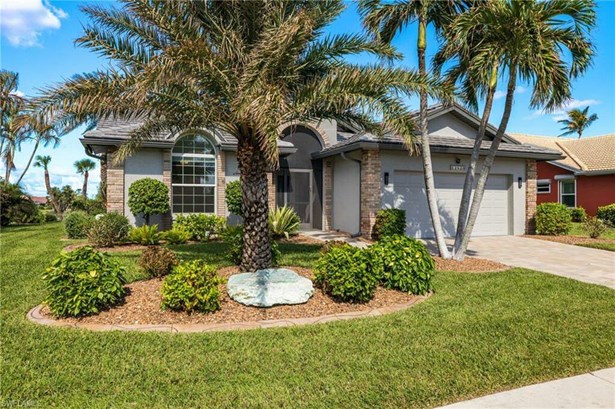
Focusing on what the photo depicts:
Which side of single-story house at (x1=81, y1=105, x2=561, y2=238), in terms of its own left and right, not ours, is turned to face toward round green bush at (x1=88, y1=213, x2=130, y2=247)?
right

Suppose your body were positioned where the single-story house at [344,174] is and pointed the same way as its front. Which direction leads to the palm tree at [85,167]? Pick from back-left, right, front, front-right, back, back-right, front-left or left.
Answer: back-right

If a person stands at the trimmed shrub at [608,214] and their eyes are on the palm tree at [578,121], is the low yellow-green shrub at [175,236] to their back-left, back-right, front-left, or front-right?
back-left

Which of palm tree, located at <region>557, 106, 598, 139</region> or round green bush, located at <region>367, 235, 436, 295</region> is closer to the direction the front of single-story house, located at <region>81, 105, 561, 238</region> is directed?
the round green bush

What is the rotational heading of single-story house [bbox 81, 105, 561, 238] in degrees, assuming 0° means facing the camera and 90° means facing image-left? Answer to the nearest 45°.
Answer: approximately 0°

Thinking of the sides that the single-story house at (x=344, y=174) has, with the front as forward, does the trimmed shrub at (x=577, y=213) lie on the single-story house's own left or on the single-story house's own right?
on the single-story house's own left

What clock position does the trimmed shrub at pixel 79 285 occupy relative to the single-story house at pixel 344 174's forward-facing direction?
The trimmed shrub is roughly at 1 o'clock from the single-story house.

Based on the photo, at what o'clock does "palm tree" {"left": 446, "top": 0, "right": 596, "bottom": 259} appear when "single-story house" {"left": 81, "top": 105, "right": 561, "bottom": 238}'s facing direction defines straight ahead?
The palm tree is roughly at 11 o'clock from the single-story house.

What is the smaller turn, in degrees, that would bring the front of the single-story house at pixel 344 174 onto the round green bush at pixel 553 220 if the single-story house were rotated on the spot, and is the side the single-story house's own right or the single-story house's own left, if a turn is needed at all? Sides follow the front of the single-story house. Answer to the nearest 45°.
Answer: approximately 90° to the single-story house's own left

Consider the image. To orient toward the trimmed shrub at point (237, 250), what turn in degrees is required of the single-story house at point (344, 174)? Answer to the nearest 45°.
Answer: approximately 45° to its right

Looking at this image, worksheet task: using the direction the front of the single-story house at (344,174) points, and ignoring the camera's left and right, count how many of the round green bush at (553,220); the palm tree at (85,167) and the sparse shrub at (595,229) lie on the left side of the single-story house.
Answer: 2

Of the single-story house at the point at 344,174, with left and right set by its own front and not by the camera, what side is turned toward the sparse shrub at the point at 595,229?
left
